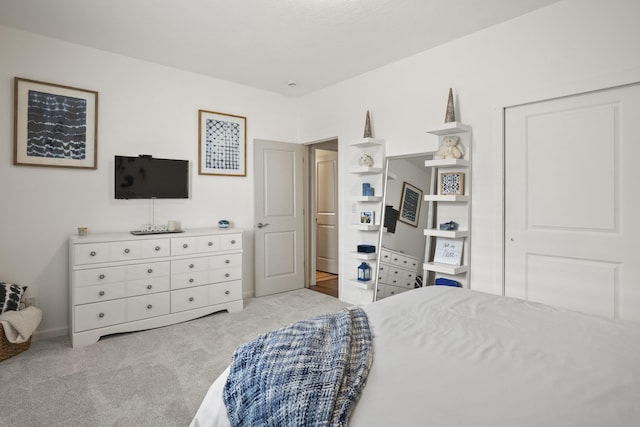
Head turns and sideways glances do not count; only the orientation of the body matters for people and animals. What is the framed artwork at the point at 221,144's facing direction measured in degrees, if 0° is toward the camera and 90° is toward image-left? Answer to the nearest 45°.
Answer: approximately 315°

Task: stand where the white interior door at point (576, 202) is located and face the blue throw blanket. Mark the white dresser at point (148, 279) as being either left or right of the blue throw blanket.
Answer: right

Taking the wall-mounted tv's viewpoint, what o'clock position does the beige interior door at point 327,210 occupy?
The beige interior door is roughly at 8 o'clock from the wall-mounted tv.

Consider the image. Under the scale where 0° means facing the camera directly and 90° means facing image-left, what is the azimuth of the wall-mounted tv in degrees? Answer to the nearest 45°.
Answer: approximately 0°

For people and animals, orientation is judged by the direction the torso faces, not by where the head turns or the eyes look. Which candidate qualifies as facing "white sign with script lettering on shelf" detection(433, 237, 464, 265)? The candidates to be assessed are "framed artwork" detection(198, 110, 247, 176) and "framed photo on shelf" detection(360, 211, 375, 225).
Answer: the framed artwork

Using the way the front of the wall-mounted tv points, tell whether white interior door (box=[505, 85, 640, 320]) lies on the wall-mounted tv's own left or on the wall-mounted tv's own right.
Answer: on the wall-mounted tv's own left

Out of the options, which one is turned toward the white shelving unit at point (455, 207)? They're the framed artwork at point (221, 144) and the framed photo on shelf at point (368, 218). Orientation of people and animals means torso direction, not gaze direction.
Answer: the framed artwork

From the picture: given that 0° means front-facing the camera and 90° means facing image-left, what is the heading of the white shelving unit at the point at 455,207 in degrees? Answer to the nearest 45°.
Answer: approximately 45°

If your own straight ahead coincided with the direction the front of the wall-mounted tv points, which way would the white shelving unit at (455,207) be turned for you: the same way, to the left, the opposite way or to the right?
to the right

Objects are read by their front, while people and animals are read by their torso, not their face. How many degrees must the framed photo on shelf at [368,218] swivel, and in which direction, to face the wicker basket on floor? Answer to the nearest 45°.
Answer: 0° — it already faces it
